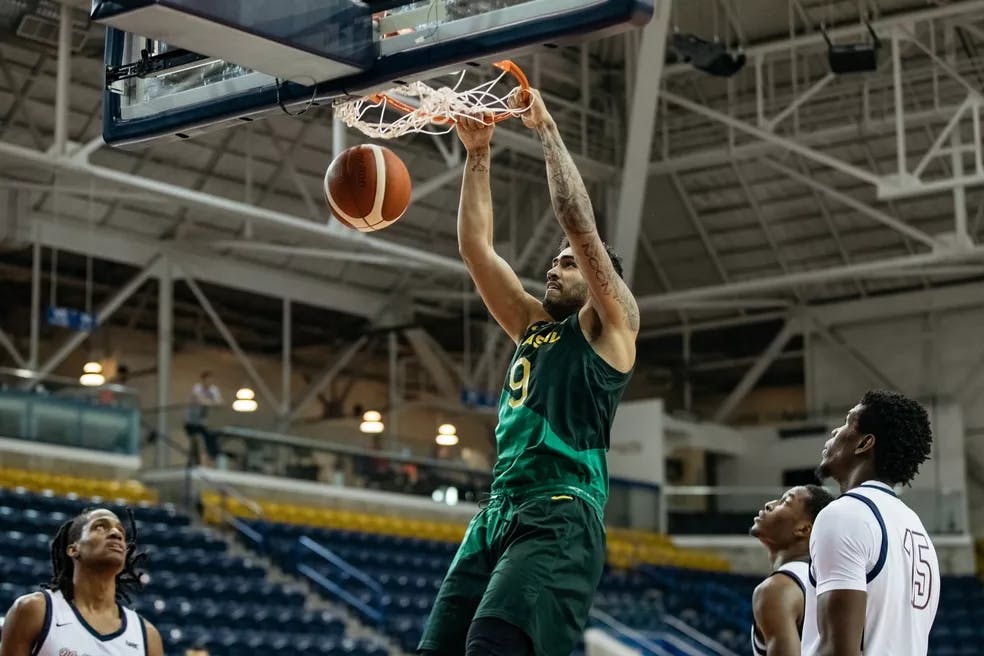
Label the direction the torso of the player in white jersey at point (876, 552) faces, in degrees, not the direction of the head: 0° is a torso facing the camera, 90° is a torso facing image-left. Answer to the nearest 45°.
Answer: approximately 135°

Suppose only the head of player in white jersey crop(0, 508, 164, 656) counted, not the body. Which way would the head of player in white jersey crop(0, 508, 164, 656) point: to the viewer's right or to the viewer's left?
to the viewer's right

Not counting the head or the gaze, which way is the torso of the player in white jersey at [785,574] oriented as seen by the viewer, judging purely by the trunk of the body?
to the viewer's left

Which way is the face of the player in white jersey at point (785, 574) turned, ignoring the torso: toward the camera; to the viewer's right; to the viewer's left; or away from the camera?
to the viewer's left

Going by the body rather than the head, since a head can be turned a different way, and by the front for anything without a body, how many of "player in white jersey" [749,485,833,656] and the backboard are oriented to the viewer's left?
1
